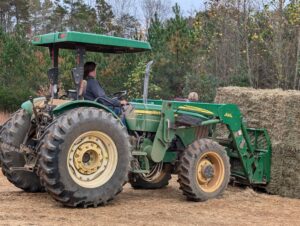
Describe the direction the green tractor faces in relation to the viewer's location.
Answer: facing away from the viewer and to the right of the viewer

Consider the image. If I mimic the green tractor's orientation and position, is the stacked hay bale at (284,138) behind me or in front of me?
in front
